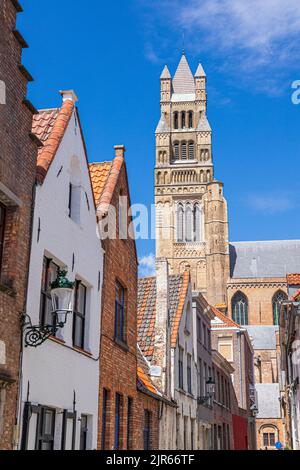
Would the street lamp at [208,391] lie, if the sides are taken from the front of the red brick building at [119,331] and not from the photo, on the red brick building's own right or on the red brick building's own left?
on the red brick building's own left

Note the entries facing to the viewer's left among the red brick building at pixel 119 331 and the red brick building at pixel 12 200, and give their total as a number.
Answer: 0

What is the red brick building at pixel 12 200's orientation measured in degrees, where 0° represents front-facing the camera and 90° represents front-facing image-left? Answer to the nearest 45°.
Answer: approximately 270°

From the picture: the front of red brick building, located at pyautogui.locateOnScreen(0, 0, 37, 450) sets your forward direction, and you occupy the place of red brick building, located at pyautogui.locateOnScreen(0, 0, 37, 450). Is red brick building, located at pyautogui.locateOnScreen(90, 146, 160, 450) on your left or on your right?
on your left

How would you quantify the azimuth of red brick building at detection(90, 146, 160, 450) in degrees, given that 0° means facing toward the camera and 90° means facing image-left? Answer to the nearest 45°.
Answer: approximately 315°

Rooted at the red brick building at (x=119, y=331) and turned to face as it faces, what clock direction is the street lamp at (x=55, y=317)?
The street lamp is roughly at 2 o'clock from the red brick building.

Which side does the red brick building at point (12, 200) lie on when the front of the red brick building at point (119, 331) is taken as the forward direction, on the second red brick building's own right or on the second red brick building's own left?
on the second red brick building's own right

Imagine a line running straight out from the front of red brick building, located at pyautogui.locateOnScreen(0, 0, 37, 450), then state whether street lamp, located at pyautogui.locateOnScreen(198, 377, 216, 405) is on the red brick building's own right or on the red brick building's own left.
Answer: on the red brick building's own left
